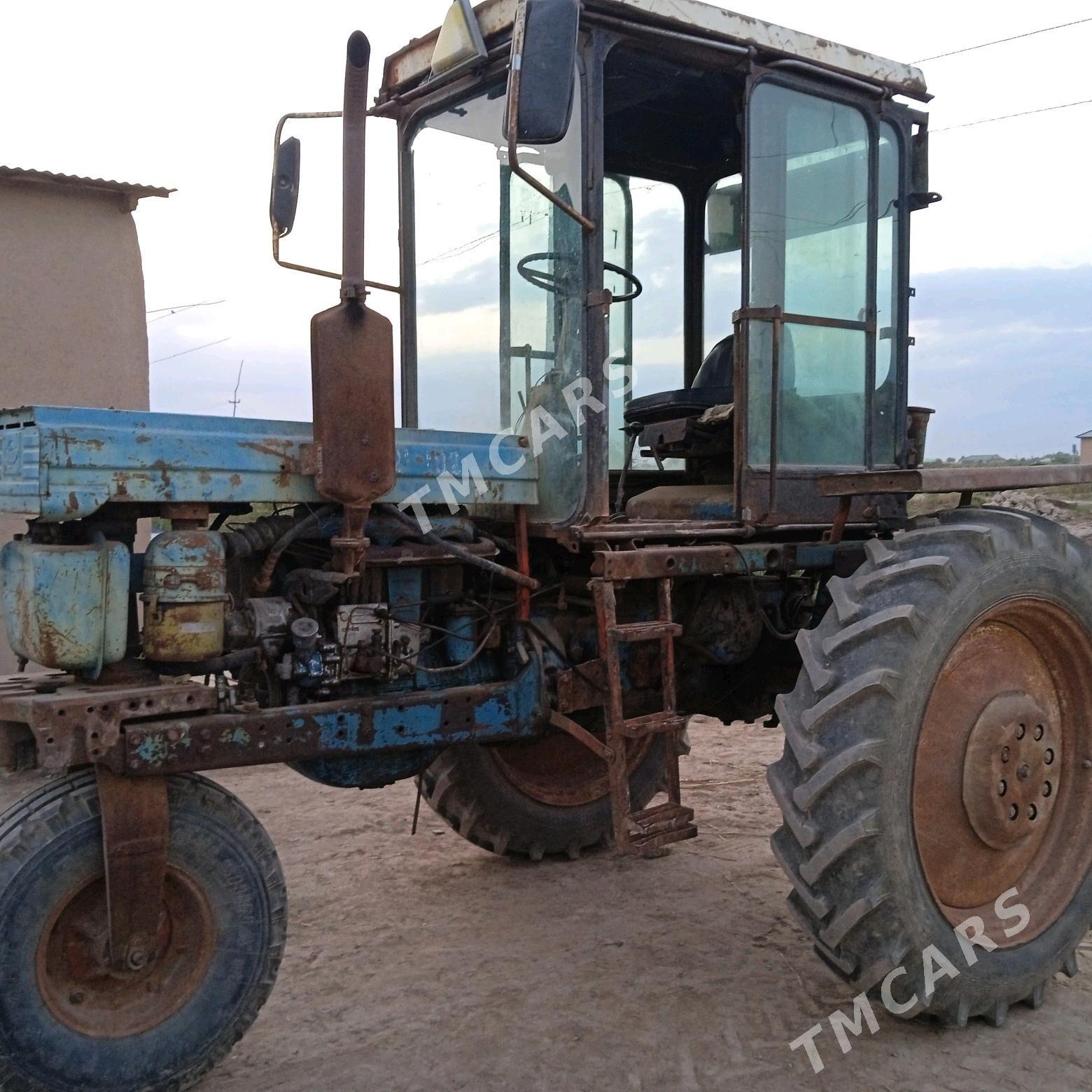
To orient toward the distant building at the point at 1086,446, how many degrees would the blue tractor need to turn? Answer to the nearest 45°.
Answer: approximately 180°

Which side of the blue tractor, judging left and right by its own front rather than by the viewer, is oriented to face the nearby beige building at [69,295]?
right

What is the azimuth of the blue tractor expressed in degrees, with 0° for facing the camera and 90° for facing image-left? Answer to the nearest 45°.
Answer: approximately 45°
